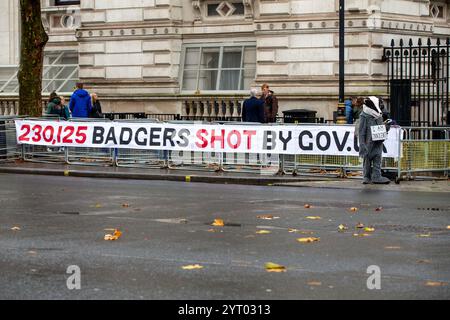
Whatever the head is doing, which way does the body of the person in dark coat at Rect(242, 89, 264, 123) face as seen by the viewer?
away from the camera

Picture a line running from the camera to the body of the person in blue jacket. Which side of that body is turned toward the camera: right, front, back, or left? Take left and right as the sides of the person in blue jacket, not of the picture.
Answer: back

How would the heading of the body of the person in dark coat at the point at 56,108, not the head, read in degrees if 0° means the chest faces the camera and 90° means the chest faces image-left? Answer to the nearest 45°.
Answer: approximately 270°

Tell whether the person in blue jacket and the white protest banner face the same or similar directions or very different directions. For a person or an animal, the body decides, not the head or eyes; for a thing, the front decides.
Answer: very different directions

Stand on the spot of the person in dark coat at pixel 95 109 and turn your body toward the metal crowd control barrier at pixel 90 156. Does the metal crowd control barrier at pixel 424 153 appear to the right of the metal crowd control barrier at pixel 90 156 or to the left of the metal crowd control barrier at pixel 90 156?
left

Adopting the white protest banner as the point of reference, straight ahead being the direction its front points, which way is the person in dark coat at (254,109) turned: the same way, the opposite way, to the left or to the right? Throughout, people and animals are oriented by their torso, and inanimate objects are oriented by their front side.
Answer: the opposite way

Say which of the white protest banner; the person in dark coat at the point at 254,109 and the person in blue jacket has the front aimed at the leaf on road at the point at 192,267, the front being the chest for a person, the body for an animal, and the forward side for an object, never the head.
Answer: the white protest banner
